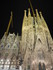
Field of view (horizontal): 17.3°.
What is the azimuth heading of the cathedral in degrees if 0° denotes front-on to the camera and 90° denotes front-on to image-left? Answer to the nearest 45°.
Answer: approximately 0°
